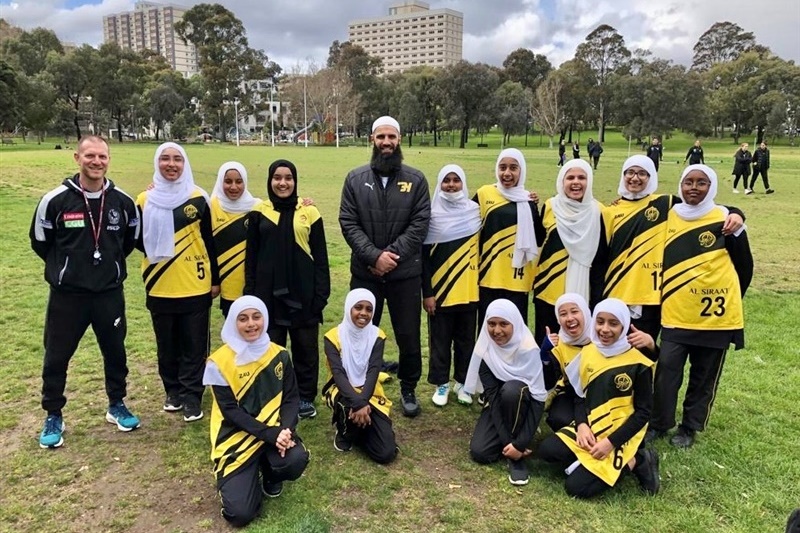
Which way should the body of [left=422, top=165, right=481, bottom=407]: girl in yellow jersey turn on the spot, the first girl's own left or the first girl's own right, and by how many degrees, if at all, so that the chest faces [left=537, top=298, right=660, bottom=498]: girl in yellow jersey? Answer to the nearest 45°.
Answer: approximately 45° to the first girl's own left

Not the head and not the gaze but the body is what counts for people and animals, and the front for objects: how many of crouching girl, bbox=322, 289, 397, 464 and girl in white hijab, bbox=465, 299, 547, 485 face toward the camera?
2

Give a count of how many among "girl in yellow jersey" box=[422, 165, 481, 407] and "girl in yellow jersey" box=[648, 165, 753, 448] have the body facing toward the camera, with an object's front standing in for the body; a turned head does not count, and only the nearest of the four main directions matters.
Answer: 2

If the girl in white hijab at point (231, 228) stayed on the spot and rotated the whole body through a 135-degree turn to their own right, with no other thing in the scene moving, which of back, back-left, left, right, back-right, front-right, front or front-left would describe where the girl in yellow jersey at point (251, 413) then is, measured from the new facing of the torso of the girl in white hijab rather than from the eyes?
back-left

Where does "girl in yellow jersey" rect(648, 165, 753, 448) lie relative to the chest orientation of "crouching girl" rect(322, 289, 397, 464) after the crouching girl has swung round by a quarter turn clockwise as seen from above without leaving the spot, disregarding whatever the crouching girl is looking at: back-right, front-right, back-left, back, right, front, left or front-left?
back

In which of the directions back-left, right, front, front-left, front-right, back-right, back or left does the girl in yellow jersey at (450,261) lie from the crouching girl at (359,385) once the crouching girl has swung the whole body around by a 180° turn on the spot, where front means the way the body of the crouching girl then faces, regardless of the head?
front-right

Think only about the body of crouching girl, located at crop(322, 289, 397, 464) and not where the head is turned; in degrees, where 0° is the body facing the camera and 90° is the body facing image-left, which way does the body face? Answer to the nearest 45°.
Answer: approximately 0°
